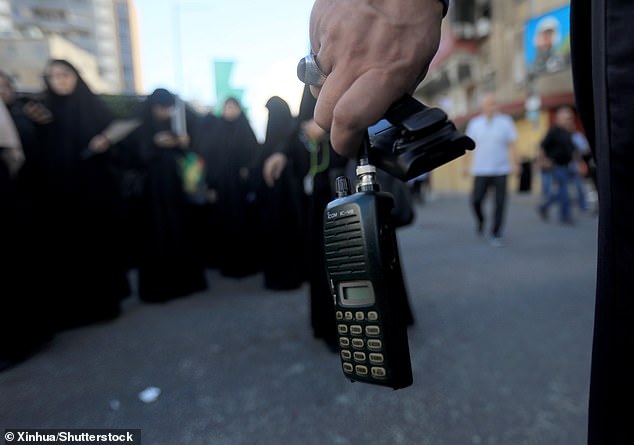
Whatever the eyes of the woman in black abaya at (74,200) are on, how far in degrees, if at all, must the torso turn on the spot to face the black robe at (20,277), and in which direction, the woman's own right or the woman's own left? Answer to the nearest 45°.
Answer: approximately 45° to the woman's own right

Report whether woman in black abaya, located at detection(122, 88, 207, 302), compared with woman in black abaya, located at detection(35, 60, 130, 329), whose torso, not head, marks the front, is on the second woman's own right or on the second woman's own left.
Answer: on the second woman's own left

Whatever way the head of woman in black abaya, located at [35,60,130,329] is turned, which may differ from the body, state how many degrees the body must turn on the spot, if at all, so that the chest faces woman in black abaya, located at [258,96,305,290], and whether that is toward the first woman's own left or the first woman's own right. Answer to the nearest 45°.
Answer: approximately 90° to the first woman's own left

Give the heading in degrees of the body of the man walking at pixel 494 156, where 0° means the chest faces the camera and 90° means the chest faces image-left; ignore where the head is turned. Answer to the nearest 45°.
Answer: approximately 0°

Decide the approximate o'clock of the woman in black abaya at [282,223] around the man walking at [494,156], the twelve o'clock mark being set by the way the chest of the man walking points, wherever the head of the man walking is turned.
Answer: The woman in black abaya is roughly at 1 o'clock from the man walking.

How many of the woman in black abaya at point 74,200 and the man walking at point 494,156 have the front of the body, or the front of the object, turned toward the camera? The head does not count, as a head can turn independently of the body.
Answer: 2

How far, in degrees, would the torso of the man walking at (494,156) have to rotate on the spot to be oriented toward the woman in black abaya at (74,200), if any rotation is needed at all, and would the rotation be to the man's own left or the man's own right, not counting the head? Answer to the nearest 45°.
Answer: approximately 45° to the man's own right

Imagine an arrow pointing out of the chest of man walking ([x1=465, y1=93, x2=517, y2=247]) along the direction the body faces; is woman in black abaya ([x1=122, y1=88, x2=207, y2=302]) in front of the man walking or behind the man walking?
in front

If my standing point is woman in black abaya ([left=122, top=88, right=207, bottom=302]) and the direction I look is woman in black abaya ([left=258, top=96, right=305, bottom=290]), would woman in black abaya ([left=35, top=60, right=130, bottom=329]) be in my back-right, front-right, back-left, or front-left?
back-right

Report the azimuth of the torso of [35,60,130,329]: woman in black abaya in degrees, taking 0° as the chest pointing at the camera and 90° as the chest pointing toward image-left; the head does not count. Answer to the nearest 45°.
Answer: approximately 0°

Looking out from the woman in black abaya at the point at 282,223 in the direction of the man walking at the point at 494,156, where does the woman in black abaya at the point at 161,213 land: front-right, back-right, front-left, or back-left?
back-left
